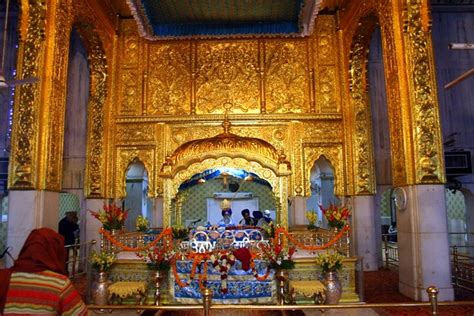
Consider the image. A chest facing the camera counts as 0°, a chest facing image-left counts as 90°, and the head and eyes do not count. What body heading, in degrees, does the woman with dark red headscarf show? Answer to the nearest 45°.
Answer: approximately 225°

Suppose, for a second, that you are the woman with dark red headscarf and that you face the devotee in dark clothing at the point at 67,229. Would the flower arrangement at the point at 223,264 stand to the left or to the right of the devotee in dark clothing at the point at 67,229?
right

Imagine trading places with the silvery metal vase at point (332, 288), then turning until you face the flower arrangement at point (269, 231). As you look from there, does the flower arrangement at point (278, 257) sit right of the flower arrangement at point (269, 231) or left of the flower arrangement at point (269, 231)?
left

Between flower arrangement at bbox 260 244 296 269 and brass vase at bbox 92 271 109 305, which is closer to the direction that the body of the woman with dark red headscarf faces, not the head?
the flower arrangement

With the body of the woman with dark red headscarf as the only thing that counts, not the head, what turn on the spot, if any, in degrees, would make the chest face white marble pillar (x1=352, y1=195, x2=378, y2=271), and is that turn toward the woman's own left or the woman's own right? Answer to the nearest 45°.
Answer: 0° — they already face it

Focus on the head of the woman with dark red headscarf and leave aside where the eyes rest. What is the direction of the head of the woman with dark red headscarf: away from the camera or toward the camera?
away from the camera

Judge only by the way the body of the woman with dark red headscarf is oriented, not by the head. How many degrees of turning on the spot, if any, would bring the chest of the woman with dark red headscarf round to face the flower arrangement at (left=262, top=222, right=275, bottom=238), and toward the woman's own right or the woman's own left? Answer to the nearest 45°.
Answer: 0° — they already face it

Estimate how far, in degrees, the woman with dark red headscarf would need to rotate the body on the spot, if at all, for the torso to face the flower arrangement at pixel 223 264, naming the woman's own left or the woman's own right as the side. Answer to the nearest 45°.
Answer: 0° — they already face it
